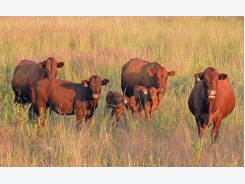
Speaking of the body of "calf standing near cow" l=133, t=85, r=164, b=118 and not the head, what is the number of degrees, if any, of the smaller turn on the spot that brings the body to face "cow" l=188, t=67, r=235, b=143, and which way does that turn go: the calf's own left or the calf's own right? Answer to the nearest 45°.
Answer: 0° — it already faces it

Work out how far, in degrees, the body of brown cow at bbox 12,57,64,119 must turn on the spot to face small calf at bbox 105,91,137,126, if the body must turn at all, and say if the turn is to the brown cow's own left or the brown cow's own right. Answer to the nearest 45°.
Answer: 0° — it already faces it

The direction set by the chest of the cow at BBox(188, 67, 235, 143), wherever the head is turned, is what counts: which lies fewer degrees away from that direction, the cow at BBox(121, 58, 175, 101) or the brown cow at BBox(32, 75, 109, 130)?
the brown cow

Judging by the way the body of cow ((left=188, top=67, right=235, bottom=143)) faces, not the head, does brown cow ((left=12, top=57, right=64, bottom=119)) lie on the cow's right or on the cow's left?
on the cow's right

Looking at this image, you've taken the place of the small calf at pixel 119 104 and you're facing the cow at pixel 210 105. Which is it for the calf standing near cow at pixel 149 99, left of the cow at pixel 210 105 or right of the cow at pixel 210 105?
left

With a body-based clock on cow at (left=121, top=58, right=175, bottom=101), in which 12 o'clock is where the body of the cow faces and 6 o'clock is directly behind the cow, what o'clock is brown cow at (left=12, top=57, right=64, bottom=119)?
The brown cow is roughly at 4 o'clock from the cow.
